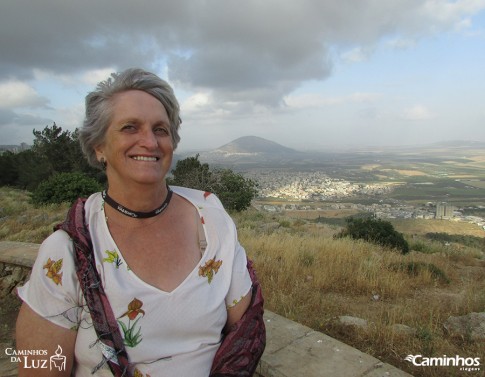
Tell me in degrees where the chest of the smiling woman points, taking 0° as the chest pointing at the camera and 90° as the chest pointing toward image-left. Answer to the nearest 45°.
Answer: approximately 315°

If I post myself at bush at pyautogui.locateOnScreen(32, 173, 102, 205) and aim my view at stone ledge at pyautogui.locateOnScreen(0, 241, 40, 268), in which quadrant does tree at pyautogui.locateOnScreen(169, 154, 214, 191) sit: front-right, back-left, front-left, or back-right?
back-left

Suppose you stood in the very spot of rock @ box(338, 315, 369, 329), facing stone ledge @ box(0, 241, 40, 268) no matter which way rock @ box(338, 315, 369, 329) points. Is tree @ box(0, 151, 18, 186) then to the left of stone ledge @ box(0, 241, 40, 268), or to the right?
right

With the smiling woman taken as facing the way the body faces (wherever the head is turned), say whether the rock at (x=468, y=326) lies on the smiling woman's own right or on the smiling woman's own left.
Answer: on the smiling woman's own left

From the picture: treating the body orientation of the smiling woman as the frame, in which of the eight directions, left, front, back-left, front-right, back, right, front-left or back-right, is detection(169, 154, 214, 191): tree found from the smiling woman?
back-left

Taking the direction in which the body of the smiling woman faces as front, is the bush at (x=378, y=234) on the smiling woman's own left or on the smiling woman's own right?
on the smiling woman's own left

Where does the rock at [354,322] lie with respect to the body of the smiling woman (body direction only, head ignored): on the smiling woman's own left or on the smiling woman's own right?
on the smiling woman's own left

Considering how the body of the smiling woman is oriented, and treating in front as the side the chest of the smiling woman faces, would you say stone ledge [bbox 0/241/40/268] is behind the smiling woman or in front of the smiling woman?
behind

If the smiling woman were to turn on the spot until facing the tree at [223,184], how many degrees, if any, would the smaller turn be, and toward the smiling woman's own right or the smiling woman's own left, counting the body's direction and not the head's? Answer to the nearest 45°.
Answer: approximately 135° to the smiling woman's own left

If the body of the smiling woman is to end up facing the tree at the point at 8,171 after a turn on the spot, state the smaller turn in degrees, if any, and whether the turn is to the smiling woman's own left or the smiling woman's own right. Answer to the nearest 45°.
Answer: approximately 135° to the smiling woman's own left

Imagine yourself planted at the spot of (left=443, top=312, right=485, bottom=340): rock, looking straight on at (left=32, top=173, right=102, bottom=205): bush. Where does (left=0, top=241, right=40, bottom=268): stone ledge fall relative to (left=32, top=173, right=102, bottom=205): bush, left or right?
left

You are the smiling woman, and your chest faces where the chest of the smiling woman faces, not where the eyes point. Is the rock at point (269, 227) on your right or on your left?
on your left
